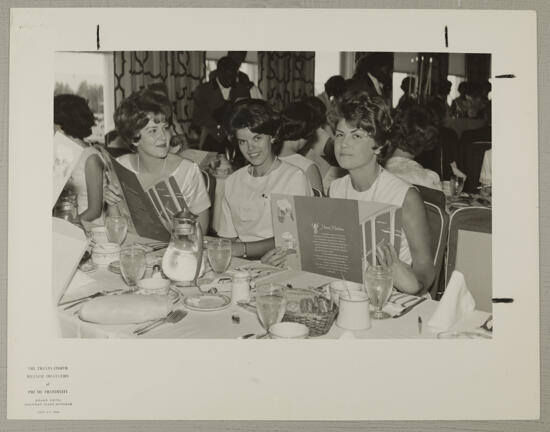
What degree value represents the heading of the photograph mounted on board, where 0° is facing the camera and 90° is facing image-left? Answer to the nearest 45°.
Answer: approximately 0°
